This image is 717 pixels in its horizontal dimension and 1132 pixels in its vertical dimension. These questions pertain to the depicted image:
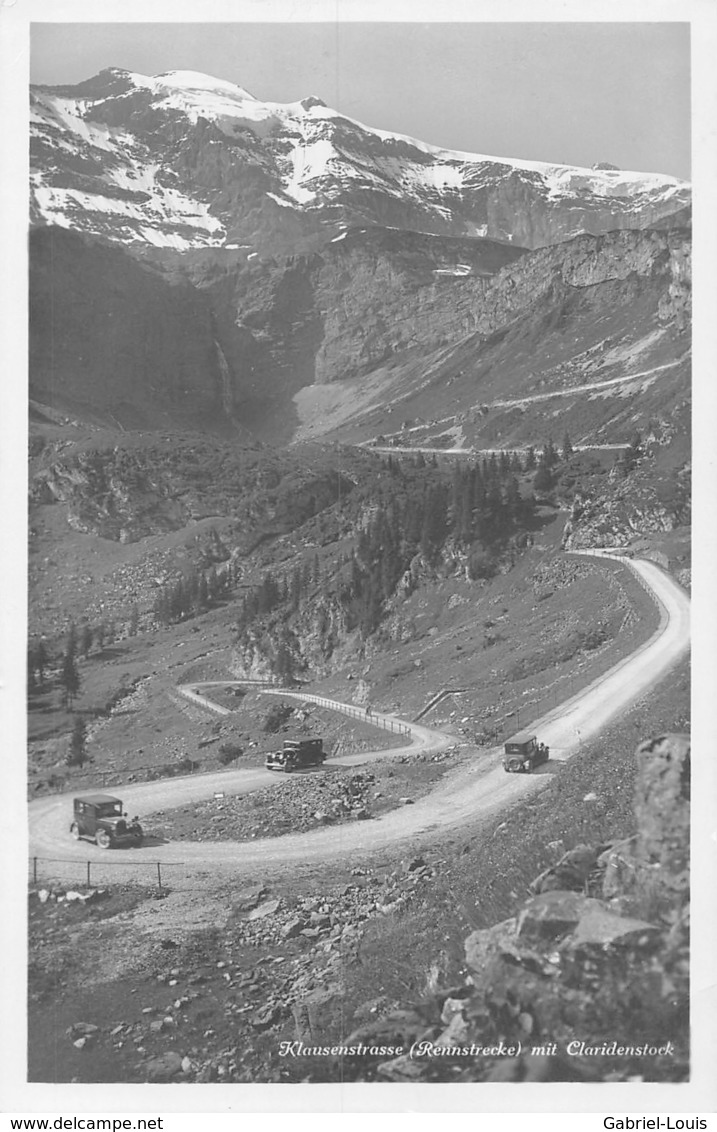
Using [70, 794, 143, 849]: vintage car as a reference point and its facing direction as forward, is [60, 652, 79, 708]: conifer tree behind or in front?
behind

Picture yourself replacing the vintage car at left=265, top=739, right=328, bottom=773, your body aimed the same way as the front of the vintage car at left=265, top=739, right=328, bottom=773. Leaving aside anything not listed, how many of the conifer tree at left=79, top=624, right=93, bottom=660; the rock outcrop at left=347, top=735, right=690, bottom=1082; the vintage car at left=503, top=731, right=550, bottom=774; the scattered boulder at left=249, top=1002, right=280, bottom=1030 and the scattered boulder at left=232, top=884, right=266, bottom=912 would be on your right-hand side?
1

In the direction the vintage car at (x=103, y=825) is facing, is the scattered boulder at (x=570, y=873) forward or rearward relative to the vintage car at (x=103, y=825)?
forward

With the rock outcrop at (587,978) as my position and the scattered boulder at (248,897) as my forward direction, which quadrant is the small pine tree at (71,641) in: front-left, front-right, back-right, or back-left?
front-right

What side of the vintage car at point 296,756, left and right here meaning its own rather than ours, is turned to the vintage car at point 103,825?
front

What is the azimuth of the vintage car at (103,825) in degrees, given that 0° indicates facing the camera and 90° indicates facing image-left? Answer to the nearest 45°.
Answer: approximately 315°

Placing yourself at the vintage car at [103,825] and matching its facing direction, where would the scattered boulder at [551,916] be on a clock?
The scattered boulder is roughly at 12 o'clock from the vintage car.

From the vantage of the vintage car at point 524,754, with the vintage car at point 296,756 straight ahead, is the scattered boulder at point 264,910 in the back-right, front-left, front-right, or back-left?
front-left

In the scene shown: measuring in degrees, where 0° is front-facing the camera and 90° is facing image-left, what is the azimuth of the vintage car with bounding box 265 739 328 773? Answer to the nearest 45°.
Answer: approximately 45°
